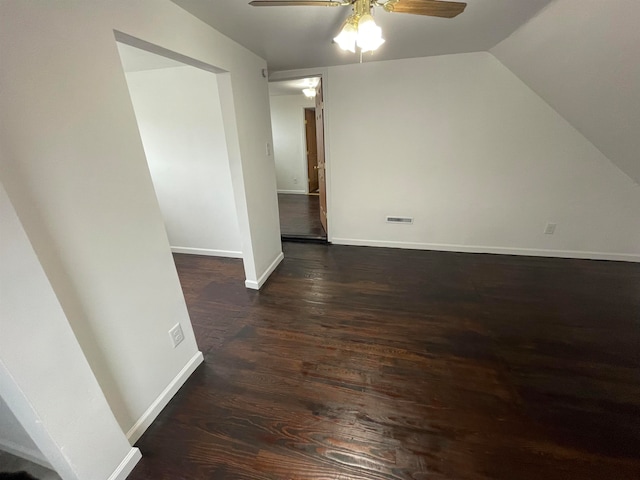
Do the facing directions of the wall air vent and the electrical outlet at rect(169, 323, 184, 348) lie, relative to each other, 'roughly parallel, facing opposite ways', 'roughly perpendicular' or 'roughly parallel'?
roughly perpendicular

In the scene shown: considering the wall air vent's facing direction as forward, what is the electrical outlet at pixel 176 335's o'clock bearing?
The electrical outlet is roughly at 1 o'clock from the wall air vent.

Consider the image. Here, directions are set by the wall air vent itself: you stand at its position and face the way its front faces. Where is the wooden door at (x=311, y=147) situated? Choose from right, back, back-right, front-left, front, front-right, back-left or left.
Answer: back-right

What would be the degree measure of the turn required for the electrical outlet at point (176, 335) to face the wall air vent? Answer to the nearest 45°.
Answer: approximately 45° to its left

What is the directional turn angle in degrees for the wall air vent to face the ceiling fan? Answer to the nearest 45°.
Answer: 0° — it already faces it
